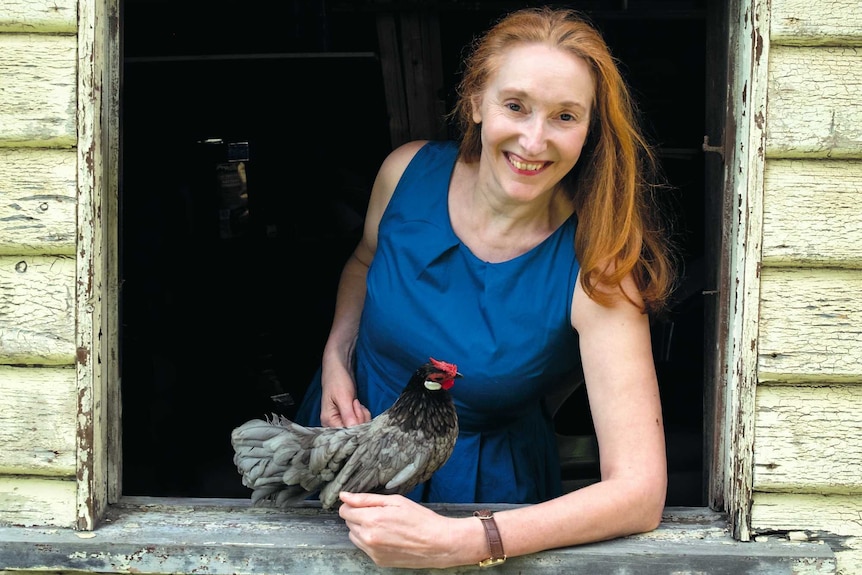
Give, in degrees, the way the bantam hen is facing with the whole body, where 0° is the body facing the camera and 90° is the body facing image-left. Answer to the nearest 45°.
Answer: approximately 270°
